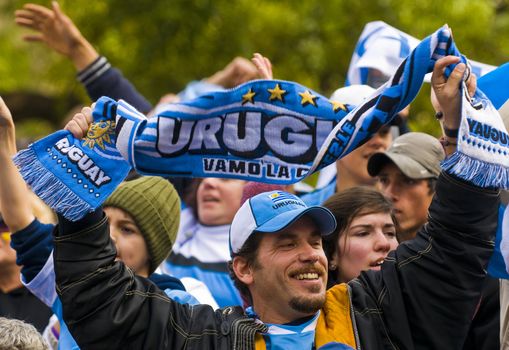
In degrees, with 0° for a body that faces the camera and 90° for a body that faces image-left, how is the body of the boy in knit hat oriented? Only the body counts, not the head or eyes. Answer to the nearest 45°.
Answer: approximately 45°

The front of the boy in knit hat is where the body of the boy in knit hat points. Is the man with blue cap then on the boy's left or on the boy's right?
on the boy's left
